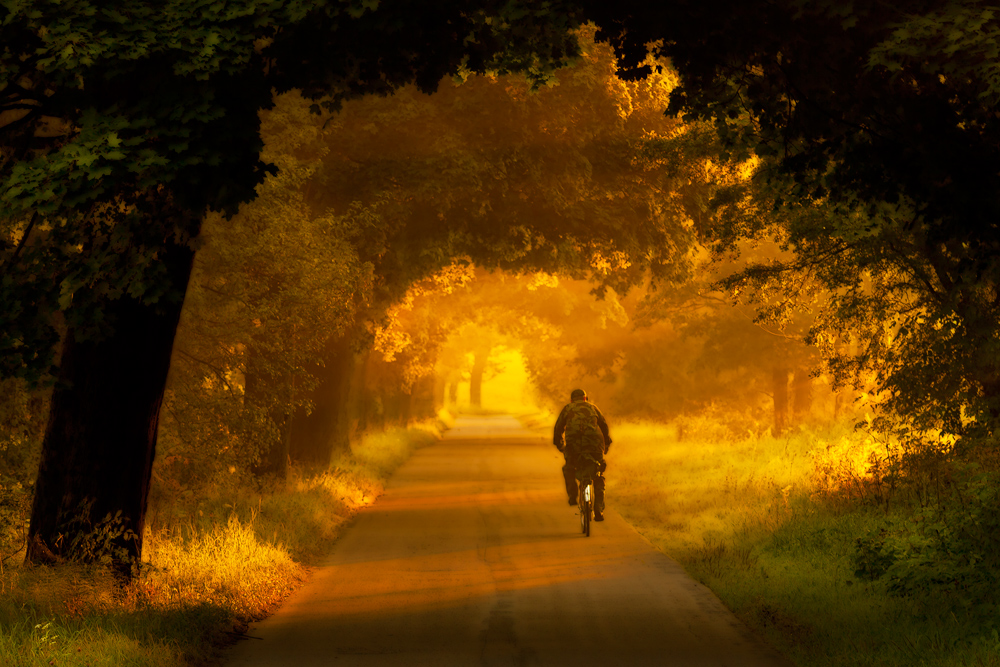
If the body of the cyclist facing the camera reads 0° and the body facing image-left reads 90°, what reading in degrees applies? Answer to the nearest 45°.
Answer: approximately 180°

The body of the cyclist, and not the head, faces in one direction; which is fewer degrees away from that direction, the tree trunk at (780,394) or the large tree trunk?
the tree trunk

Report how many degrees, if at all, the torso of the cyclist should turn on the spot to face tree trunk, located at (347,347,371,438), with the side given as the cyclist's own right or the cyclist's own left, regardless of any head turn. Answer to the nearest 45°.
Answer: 0° — they already face it

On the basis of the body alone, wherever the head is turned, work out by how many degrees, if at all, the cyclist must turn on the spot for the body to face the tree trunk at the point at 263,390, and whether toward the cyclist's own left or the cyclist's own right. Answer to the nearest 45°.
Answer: approximately 90° to the cyclist's own left

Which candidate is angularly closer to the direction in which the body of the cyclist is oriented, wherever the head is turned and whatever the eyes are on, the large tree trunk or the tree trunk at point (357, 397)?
the tree trunk

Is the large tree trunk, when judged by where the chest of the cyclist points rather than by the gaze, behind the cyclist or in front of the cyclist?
behind
